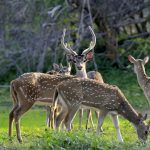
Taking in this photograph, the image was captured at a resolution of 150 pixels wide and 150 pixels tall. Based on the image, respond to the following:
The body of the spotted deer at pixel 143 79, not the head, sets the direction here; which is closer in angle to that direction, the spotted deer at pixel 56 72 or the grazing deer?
the spotted deer

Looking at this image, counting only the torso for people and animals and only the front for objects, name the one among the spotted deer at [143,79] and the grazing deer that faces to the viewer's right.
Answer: the grazing deer

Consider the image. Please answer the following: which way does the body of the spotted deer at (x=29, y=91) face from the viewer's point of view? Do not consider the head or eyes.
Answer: to the viewer's right

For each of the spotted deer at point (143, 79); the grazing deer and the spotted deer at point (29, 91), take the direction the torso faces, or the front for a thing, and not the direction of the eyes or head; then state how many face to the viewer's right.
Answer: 2

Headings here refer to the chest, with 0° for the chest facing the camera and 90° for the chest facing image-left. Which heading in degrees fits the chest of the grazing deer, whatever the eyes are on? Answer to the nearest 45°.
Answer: approximately 270°

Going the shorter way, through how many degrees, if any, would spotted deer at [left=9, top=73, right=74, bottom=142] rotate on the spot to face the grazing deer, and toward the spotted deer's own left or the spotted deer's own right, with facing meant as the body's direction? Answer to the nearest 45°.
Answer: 0° — it already faces it

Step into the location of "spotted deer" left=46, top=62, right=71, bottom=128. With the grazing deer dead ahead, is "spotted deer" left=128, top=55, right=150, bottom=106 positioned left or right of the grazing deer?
left

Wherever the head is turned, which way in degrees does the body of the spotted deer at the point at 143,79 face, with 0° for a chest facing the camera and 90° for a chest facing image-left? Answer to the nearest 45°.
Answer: approximately 135°

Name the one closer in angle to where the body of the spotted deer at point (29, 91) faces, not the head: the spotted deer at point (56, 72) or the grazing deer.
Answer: the grazing deer

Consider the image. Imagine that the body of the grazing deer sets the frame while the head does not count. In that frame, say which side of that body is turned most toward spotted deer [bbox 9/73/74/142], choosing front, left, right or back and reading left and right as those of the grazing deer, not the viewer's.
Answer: back

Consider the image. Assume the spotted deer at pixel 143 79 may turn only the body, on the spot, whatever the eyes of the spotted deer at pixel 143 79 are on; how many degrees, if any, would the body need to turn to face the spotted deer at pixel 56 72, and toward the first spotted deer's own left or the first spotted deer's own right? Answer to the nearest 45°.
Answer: approximately 45° to the first spotted deer's own left
